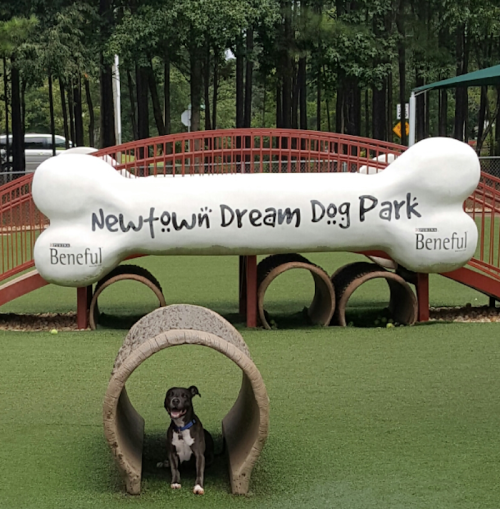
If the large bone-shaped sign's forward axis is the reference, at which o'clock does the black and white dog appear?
The black and white dog is roughly at 12 o'clock from the large bone-shaped sign.

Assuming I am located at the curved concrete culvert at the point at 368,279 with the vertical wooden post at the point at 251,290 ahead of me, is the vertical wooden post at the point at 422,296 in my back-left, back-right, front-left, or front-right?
back-left

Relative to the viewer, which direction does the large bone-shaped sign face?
toward the camera

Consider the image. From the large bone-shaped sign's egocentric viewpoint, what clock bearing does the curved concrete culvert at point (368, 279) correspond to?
The curved concrete culvert is roughly at 8 o'clock from the large bone-shaped sign.

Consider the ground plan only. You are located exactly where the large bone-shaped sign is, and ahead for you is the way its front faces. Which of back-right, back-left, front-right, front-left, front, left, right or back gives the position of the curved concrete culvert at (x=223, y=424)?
front
